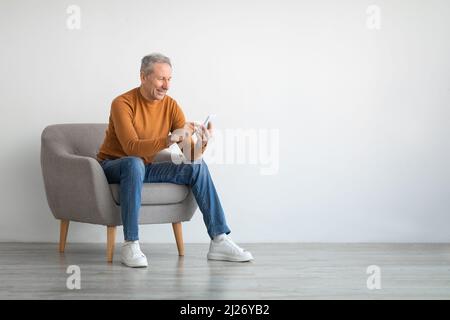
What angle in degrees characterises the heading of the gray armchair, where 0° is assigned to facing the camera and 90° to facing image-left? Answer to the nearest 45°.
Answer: approximately 315°

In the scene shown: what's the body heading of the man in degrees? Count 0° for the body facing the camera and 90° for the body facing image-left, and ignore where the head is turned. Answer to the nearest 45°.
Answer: approximately 315°
